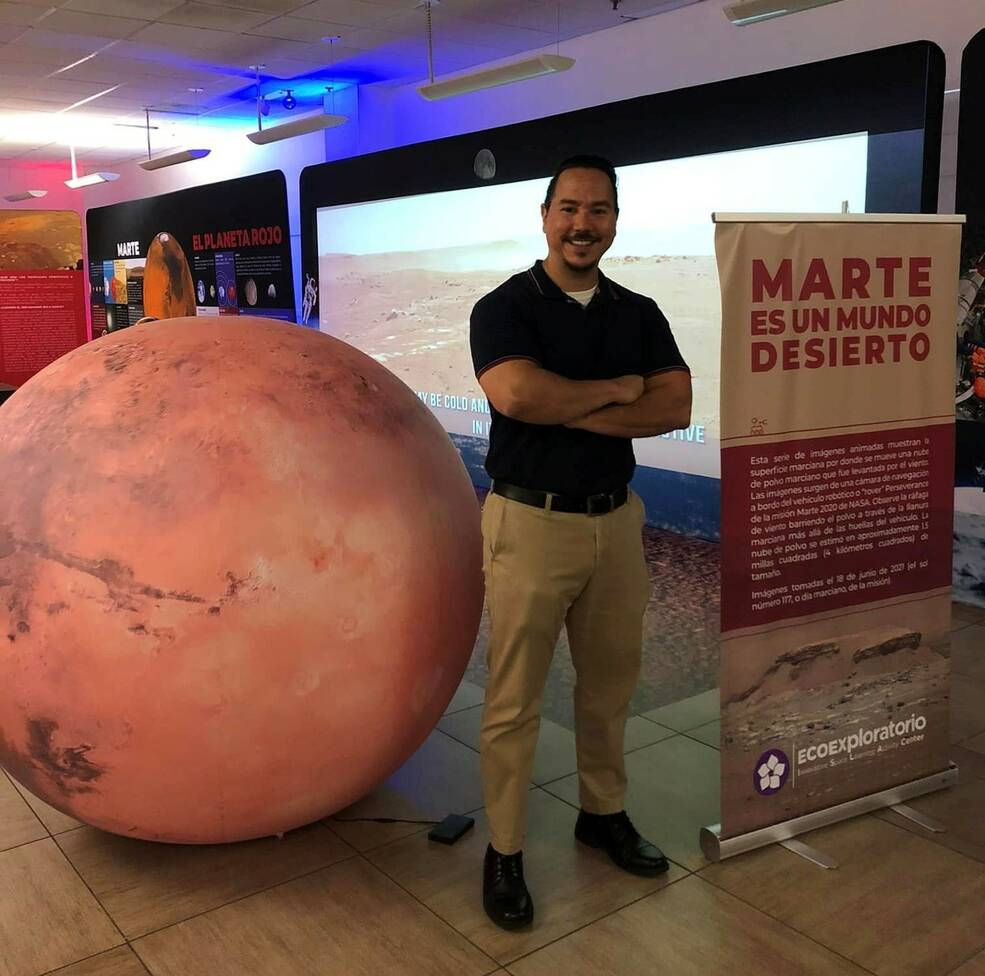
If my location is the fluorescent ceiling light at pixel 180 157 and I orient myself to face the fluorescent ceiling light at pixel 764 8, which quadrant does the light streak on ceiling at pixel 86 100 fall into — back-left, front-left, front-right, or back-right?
back-right

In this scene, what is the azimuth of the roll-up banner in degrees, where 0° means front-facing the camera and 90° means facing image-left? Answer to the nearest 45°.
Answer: approximately 315°

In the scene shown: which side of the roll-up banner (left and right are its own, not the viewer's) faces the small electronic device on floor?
right

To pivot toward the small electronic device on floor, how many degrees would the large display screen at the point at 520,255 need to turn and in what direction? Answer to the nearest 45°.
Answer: approximately 45° to its left

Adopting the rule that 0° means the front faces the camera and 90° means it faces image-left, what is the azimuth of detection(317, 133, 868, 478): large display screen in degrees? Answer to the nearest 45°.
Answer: approximately 45°

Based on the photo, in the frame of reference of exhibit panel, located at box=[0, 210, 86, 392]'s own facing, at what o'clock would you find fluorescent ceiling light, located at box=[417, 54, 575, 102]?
The fluorescent ceiling light is roughly at 10 o'clock from the exhibit panel.

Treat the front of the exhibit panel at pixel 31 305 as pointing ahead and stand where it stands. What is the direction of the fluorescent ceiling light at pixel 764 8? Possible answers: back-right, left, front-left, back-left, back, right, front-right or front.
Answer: front-left

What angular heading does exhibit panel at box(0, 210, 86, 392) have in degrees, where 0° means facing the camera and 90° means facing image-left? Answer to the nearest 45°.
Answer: approximately 0°

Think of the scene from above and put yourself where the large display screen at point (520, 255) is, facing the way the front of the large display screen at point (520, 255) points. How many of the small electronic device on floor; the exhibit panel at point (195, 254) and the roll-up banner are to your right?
1

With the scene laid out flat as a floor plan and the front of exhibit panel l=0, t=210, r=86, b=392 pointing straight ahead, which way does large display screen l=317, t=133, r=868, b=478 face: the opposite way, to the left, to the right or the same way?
to the right

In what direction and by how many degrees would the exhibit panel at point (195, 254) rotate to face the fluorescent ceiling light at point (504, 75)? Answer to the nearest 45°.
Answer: approximately 45° to its left

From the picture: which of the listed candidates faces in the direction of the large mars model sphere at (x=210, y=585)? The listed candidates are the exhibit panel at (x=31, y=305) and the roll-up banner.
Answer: the exhibit panel
